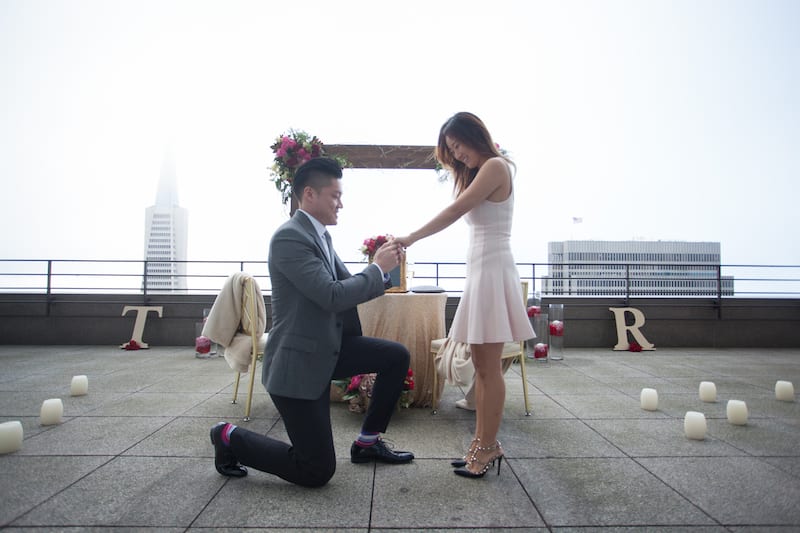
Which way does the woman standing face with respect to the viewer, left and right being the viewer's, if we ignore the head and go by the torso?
facing to the left of the viewer

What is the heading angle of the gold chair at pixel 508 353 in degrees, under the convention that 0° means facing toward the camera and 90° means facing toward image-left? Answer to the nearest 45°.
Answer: approximately 90°

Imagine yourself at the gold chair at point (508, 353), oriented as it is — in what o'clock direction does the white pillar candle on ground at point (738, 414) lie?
The white pillar candle on ground is roughly at 6 o'clock from the gold chair.

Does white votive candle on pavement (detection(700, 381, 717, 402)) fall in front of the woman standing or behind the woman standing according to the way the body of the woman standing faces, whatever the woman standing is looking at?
behind

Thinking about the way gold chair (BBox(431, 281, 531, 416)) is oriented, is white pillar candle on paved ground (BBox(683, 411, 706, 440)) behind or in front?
behind

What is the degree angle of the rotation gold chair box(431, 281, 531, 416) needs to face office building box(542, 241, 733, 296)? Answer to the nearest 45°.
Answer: approximately 135° to its right

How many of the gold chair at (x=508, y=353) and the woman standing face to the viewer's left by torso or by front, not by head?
2

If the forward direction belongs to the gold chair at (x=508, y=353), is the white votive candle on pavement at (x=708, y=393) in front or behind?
behind

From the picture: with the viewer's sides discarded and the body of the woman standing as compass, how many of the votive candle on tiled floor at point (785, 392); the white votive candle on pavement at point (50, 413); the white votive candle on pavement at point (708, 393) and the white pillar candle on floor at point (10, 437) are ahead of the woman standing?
2
